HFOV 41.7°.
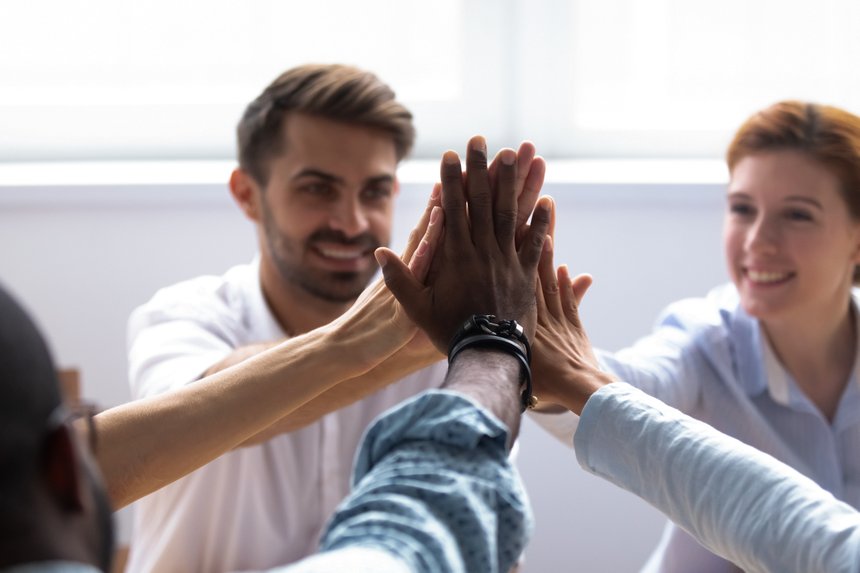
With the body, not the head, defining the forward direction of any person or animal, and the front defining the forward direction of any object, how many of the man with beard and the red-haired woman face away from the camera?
0

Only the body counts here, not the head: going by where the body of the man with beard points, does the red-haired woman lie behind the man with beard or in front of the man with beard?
in front

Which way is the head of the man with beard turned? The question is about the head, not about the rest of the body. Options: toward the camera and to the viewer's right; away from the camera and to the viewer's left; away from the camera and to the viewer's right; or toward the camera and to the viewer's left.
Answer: toward the camera and to the viewer's right

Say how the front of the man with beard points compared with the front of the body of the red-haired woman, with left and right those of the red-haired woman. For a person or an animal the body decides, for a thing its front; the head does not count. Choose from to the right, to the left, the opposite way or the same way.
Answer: to the left

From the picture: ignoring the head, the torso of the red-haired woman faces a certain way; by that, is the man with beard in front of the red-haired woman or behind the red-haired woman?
in front

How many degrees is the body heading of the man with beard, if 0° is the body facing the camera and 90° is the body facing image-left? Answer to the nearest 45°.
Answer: approximately 315°

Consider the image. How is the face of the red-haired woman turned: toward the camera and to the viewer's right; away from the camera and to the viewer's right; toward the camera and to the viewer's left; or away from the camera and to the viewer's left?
toward the camera and to the viewer's left
